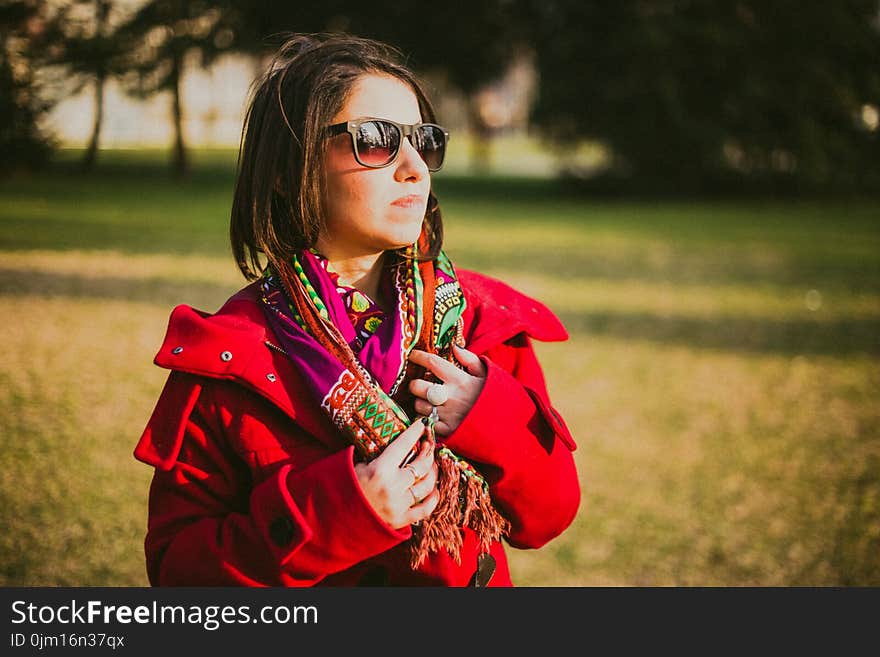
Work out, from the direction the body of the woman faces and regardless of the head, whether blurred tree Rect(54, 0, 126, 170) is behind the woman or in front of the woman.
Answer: behind

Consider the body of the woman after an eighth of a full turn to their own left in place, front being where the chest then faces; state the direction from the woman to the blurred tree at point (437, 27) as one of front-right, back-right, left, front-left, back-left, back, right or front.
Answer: left

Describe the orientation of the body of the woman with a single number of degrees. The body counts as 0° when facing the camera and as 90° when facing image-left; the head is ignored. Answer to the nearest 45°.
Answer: approximately 315°

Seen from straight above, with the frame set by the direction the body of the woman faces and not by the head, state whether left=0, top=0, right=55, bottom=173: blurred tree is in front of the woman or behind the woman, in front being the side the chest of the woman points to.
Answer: behind

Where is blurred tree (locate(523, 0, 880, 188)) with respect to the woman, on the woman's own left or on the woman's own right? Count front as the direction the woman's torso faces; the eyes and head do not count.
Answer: on the woman's own left

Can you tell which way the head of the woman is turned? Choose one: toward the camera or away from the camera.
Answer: toward the camera

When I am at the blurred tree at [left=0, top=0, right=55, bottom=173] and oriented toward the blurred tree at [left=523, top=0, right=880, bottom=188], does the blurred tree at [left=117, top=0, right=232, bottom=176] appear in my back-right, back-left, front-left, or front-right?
front-left

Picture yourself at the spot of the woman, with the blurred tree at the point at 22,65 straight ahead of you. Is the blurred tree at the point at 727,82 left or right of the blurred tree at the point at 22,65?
right
